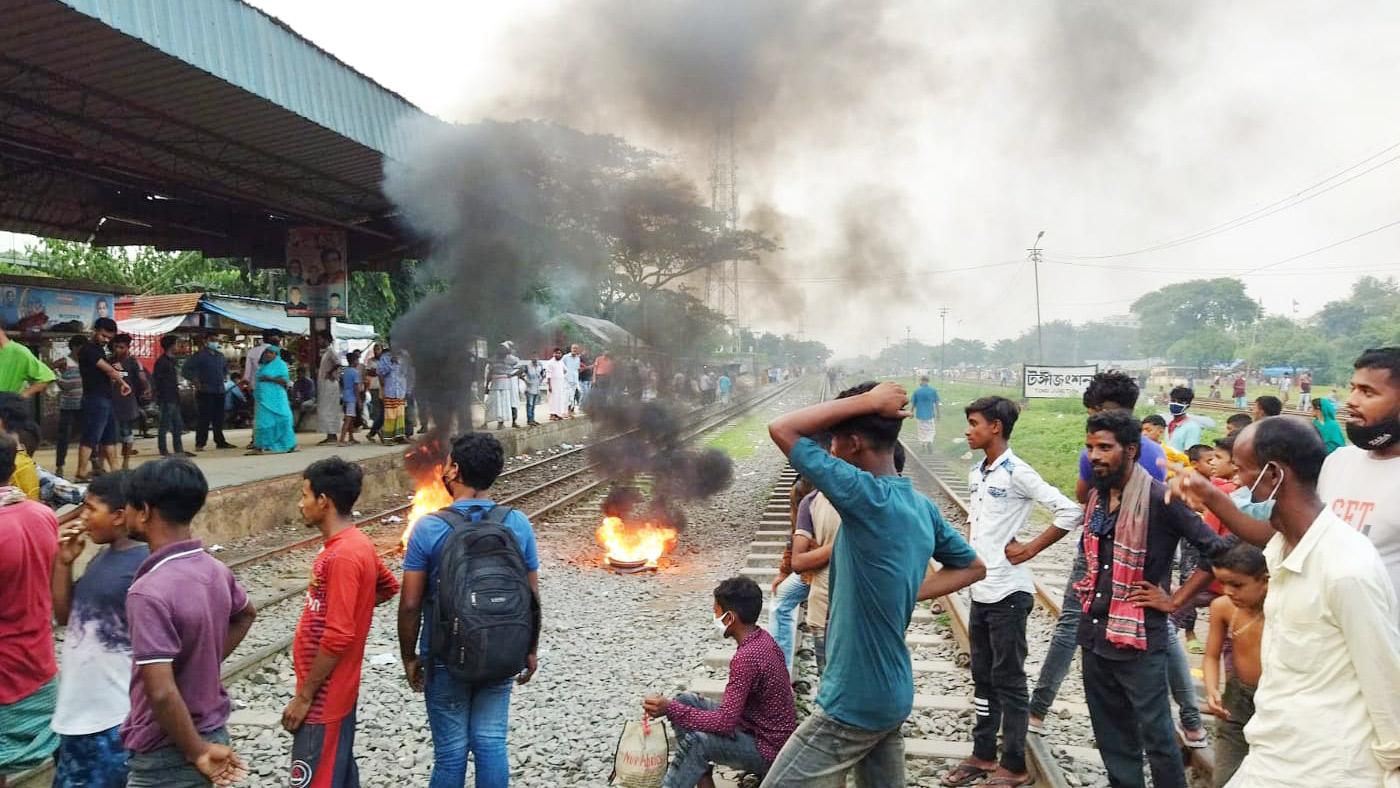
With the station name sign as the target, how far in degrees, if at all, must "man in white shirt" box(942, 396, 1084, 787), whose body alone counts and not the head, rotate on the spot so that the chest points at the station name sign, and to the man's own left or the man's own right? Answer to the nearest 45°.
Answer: approximately 135° to the man's own right

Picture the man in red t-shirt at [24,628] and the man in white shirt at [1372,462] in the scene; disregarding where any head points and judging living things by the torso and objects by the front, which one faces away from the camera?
the man in red t-shirt
